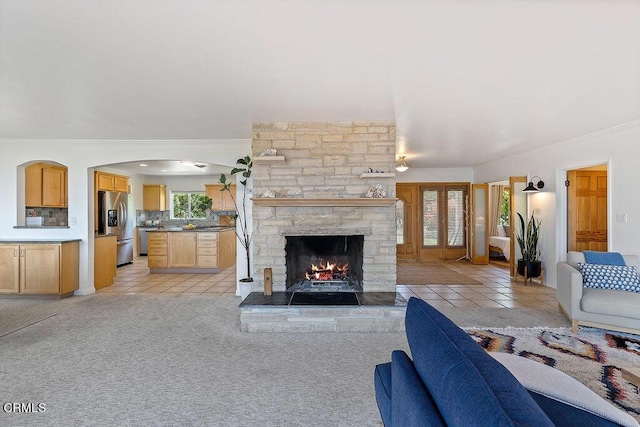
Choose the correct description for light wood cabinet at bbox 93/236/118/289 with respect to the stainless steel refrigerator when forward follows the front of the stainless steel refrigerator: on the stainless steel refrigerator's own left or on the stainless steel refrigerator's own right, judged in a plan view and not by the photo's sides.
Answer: on the stainless steel refrigerator's own right

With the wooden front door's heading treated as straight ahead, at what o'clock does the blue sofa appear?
The blue sofa is roughly at 12 o'clock from the wooden front door.

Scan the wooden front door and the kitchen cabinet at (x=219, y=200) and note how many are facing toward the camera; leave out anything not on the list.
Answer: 2

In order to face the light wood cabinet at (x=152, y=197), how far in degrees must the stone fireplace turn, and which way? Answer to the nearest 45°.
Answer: approximately 135° to its right

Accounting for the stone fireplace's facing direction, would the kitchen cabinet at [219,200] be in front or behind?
behind

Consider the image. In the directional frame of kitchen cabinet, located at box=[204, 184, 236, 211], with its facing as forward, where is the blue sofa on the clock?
The blue sofa is roughly at 12 o'clock from the kitchen cabinet.

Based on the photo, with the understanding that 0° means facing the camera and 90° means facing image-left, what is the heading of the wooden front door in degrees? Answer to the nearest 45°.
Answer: approximately 0°

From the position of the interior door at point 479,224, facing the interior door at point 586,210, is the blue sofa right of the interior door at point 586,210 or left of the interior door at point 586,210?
right

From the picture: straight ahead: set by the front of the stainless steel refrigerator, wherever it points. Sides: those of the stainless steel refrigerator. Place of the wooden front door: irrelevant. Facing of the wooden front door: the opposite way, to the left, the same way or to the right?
to the right

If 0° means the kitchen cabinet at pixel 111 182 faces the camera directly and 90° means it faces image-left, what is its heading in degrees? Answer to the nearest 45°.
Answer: approximately 315°

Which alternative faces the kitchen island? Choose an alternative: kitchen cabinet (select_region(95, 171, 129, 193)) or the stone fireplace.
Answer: the kitchen cabinet
